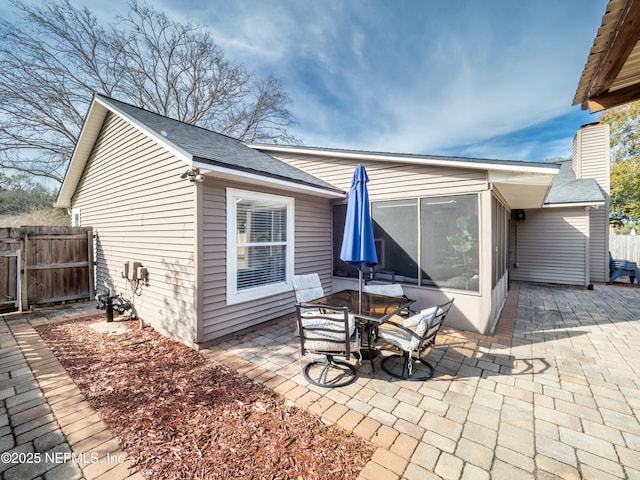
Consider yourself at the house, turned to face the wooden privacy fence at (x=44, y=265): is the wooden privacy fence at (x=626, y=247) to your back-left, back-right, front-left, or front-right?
back-right

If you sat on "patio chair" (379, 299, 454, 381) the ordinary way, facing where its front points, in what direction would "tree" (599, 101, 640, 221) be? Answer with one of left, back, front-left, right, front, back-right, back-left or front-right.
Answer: right

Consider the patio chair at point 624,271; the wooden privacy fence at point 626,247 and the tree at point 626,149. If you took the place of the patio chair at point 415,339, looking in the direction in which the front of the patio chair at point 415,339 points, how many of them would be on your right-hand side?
3

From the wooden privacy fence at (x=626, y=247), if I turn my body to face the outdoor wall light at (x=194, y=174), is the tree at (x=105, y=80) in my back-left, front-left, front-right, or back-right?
front-right

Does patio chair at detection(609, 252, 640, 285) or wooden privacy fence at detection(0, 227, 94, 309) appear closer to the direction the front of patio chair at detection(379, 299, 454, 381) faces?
the wooden privacy fence

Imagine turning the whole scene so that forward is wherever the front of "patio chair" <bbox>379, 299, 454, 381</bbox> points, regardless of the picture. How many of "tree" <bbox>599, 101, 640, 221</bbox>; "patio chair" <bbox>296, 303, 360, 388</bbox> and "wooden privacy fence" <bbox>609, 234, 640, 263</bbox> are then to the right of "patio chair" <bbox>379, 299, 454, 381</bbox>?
2

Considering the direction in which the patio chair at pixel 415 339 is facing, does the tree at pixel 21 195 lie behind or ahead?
ahead

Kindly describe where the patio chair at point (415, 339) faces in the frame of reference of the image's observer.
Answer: facing away from the viewer and to the left of the viewer

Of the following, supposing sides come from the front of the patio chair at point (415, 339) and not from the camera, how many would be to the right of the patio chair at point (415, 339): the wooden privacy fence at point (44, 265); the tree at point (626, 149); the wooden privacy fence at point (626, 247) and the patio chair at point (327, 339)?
2

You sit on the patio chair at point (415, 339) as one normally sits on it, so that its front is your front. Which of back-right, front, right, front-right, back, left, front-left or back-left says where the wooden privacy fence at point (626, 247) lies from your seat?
right

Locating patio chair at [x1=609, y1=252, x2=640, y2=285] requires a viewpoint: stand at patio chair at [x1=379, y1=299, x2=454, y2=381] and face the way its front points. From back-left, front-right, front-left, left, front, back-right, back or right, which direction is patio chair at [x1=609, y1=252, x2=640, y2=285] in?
right

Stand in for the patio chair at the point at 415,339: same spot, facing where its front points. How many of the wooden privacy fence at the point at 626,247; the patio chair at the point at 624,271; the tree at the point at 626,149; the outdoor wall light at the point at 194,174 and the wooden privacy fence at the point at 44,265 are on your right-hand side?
3

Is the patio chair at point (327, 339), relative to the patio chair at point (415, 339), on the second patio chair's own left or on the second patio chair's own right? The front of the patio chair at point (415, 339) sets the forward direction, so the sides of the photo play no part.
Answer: on the second patio chair's own left
